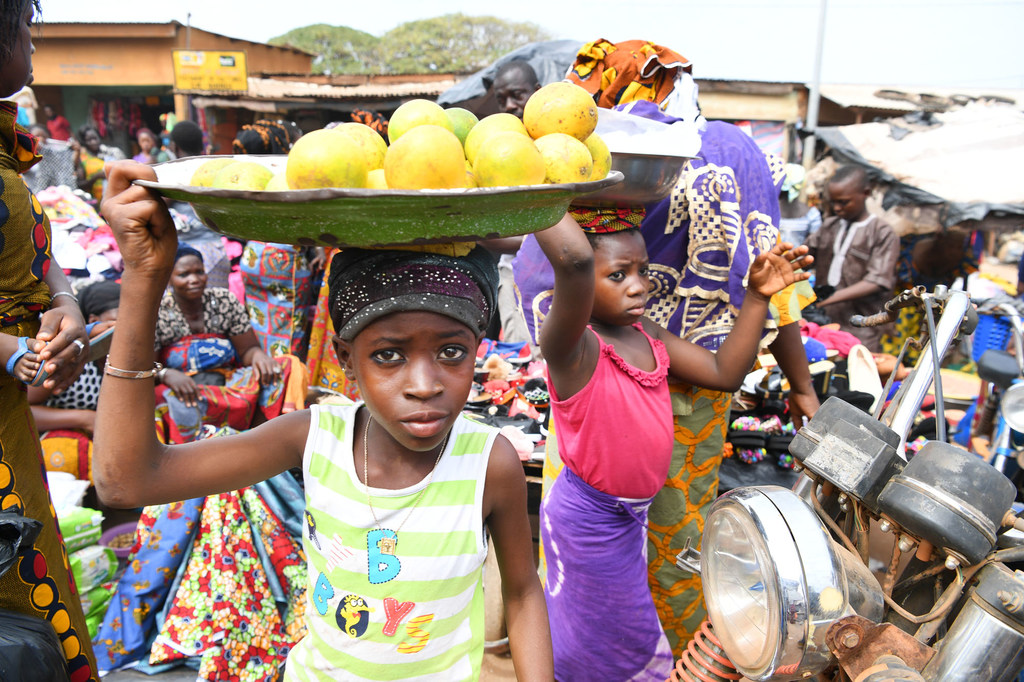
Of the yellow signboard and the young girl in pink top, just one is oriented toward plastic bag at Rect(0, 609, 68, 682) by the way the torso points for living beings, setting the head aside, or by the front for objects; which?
the yellow signboard

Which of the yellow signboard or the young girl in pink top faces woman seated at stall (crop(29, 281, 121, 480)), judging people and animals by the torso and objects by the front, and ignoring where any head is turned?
the yellow signboard

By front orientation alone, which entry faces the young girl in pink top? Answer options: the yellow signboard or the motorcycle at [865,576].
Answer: the yellow signboard

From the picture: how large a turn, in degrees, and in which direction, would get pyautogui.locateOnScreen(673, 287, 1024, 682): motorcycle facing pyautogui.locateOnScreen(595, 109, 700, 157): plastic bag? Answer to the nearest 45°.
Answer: approximately 90° to its right

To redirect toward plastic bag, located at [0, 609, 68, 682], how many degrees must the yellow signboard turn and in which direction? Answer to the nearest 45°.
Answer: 0° — it already faces it

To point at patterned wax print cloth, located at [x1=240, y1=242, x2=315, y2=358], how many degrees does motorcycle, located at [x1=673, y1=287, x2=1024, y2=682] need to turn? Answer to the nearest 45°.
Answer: approximately 90° to its right

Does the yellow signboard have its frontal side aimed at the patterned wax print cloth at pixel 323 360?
yes

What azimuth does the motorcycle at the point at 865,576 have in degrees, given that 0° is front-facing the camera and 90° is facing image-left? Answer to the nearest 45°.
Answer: approximately 45°
